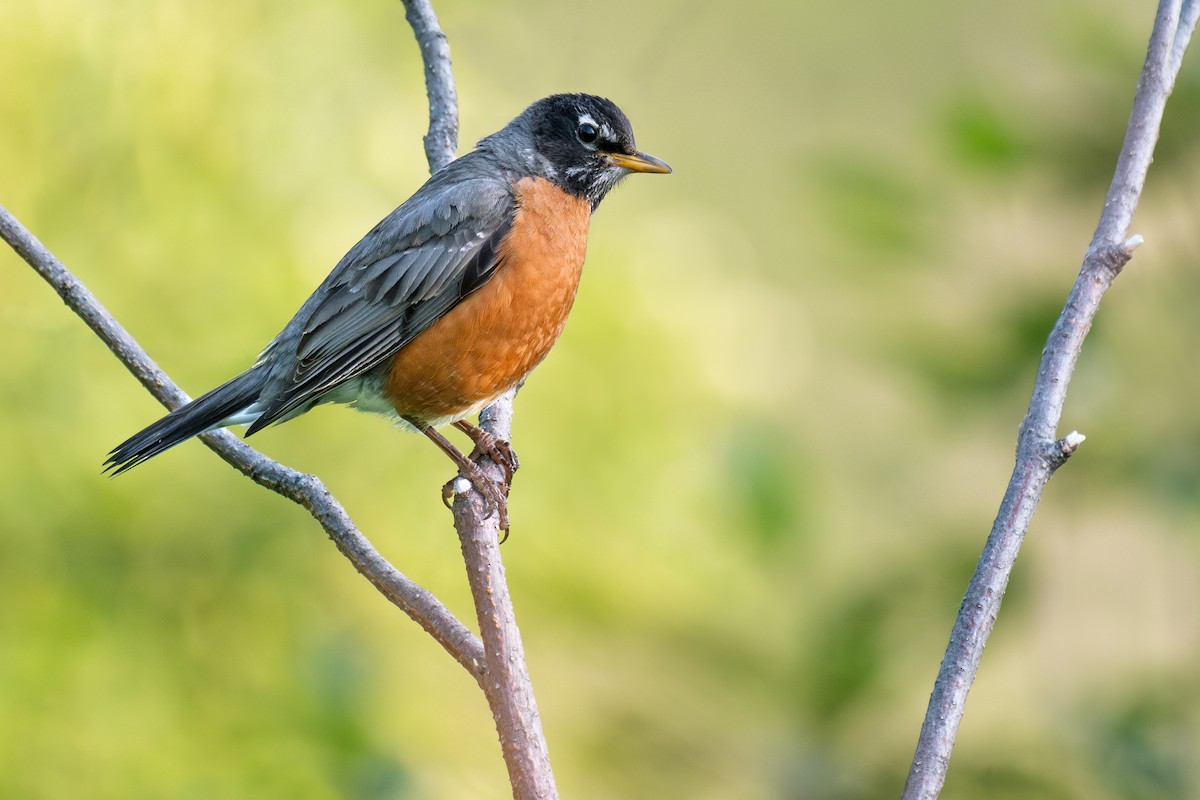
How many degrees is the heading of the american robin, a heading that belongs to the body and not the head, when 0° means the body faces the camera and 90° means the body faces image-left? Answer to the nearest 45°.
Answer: approximately 270°
